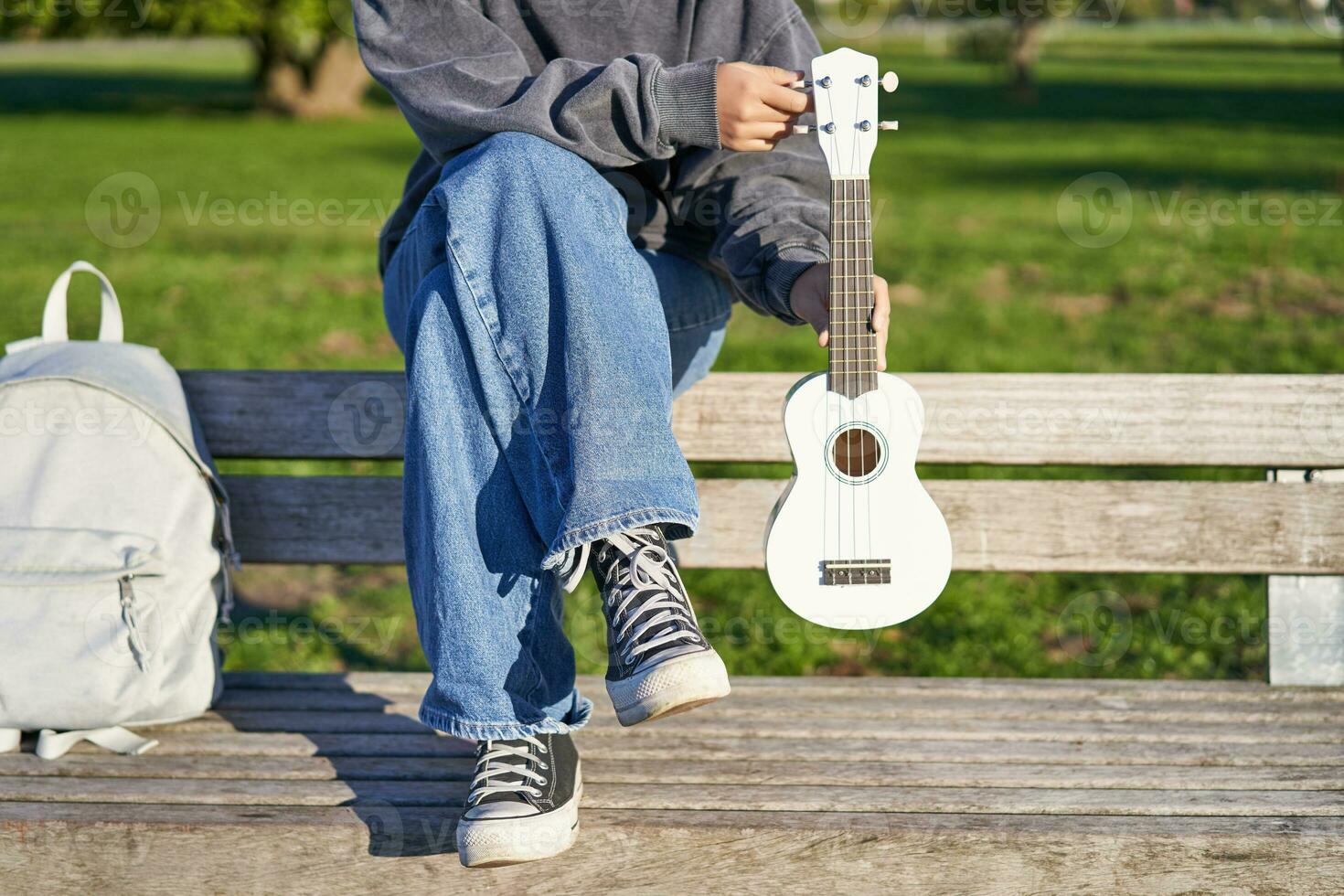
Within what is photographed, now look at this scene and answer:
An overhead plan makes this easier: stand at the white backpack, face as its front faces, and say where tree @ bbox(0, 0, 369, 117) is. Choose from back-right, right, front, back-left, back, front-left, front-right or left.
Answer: back

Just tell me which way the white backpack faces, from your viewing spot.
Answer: facing the viewer

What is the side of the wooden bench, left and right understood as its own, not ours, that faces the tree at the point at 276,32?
back
